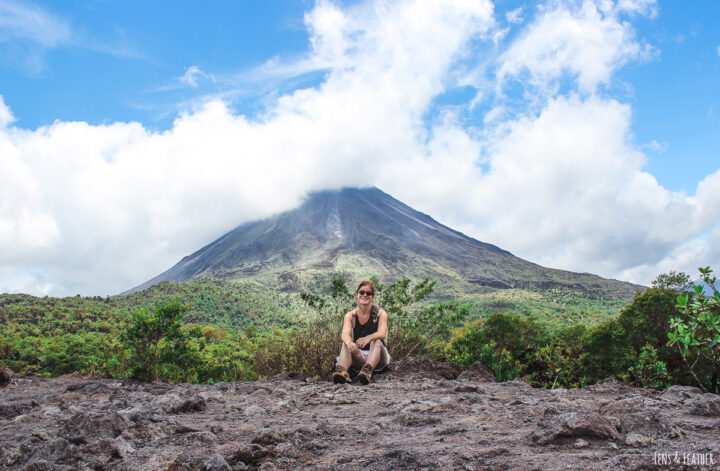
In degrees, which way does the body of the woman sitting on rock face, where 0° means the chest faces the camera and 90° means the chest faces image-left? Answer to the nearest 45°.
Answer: approximately 0°

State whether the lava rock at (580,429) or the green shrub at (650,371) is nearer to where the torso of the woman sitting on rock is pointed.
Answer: the lava rock

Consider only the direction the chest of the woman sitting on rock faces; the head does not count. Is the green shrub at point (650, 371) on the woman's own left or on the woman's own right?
on the woman's own left

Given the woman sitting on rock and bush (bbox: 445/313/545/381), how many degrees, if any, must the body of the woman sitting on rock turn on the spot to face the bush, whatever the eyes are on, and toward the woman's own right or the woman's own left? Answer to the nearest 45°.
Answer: approximately 135° to the woman's own left

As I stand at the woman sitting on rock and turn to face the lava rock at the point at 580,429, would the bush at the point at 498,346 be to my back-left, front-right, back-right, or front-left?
back-left

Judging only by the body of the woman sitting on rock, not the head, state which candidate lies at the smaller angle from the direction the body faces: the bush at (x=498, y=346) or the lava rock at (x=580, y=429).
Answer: the lava rock

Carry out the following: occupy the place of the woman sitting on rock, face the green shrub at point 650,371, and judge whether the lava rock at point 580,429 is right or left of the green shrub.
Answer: right
